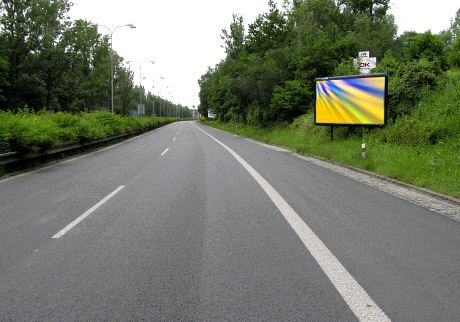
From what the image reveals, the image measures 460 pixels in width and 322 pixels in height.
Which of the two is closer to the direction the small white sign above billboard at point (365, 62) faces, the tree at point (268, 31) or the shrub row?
the shrub row

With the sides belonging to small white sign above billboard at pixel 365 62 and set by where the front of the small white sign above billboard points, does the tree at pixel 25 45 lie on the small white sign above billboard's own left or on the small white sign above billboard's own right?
on the small white sign above billboard's own right

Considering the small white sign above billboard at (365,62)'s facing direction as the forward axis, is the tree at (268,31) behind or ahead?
behind

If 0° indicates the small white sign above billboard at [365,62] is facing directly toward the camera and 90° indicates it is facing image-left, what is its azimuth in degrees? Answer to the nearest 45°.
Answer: approximately 0°
